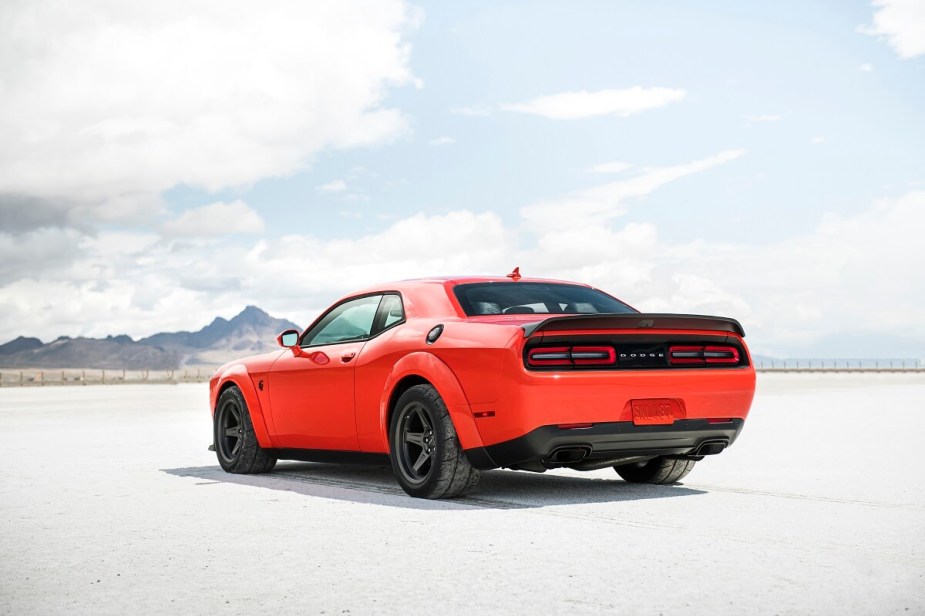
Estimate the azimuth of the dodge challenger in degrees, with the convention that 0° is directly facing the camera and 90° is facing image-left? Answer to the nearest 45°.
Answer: approximately 135°
